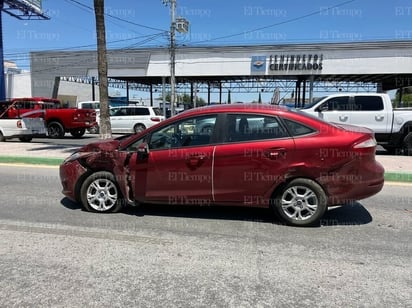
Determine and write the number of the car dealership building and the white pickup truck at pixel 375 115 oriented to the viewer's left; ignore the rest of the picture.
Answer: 1

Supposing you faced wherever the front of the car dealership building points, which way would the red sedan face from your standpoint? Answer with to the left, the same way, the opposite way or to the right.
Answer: to the right

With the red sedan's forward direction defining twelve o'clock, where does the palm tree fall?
The palm tree is roughly at 2 o'clock from the red sedan.

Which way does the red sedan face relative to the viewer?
to the viewer's left

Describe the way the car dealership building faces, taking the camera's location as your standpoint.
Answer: facing the viewer

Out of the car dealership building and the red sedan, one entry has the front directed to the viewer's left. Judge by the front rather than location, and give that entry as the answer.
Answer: the red sedan

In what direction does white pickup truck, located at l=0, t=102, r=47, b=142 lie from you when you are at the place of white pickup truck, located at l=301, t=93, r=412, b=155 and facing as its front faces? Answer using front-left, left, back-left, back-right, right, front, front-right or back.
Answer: front

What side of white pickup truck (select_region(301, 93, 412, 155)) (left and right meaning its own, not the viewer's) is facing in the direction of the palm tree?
front

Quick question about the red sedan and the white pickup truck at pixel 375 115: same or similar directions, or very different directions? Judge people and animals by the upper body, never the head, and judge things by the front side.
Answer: same or similar directions

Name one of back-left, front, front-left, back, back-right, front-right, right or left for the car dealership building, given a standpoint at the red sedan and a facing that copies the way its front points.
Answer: right

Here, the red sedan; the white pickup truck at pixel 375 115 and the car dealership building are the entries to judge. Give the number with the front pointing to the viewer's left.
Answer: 2

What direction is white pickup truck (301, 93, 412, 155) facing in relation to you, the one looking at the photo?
facing to the left of the viewer

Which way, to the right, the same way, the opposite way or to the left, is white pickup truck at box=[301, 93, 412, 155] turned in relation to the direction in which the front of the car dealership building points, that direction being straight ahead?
to the right
